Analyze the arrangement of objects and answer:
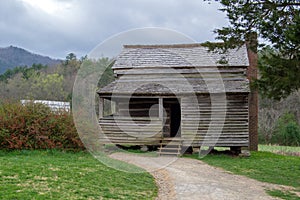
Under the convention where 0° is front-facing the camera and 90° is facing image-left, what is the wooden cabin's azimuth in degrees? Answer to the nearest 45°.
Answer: approximately 0°

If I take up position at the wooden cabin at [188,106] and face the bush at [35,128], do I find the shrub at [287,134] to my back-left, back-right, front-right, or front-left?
back-right
